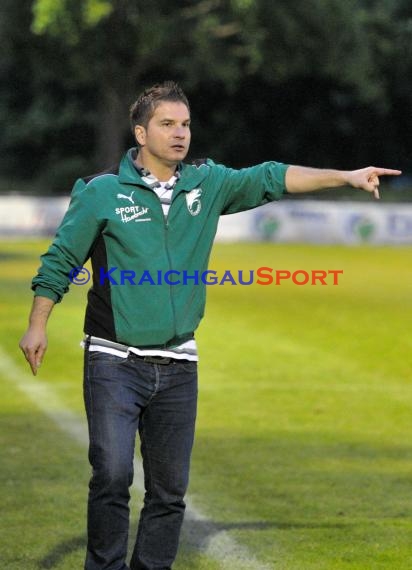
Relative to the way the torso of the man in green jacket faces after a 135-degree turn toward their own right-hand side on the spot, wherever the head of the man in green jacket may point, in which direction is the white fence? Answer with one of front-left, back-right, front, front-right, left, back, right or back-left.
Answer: right

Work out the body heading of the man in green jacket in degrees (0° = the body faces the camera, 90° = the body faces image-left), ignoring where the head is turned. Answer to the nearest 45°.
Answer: approximately 315°
